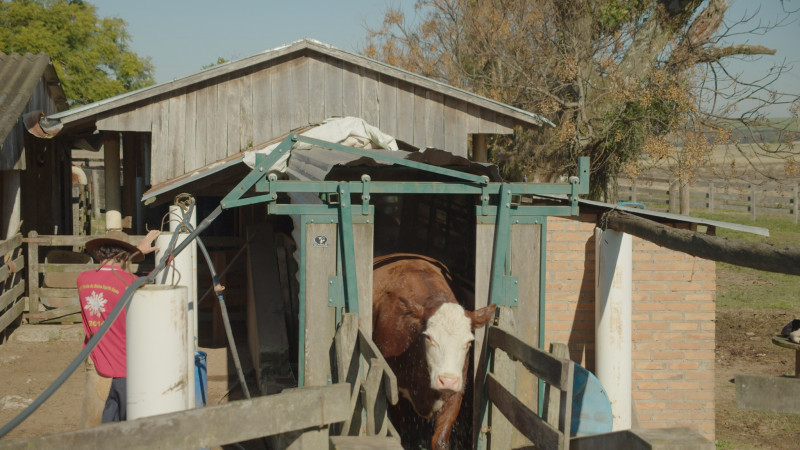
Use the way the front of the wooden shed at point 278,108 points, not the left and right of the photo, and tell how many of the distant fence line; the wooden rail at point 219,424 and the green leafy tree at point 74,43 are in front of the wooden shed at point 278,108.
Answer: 1

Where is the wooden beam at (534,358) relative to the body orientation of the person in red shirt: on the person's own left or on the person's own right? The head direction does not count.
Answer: on the person's own right

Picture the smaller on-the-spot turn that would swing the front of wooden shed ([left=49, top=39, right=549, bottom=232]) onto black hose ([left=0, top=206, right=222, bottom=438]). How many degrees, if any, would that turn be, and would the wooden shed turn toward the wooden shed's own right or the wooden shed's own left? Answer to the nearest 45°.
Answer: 0° — it already faces it

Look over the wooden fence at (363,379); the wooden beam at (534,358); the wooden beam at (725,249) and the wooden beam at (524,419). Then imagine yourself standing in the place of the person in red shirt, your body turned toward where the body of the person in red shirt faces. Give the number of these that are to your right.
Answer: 4

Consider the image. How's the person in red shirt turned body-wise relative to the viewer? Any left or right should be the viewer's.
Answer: facing away from the viewer and to the right of the viewer

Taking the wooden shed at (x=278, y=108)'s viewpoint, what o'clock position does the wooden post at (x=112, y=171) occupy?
The wooden post is roughly at 4 o'clock from the wooden shed.

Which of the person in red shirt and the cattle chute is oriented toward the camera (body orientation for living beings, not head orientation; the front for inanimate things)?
the cattle chute

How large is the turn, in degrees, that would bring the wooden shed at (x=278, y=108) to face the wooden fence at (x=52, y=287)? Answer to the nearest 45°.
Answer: approximately 90° to its right

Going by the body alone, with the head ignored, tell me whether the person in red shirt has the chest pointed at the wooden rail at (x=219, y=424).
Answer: no

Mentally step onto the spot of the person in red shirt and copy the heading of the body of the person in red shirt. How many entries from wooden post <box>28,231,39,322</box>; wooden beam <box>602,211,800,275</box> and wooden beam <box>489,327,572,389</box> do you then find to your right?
2

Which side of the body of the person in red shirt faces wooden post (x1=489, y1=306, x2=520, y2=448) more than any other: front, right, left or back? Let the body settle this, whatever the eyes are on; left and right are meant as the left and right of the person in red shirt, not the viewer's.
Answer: right

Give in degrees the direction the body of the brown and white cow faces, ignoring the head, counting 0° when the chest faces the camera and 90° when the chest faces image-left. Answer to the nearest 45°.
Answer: approximately 315°

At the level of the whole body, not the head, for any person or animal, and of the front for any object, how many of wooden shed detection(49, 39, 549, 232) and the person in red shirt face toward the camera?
1

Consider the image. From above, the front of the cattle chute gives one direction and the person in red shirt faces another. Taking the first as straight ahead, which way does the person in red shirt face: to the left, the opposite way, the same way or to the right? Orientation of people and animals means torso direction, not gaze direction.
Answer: the opposite way

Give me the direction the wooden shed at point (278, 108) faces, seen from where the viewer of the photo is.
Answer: facing the viewer

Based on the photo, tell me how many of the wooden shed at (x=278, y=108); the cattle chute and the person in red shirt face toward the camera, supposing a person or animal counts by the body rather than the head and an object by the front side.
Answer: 2

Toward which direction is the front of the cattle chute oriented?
toward the camera

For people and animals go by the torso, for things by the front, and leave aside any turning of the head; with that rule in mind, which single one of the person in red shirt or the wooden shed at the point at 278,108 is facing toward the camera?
the wooden shed

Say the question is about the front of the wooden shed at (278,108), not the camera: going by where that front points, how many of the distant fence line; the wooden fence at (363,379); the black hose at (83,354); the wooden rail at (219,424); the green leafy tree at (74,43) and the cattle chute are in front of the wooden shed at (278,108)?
4

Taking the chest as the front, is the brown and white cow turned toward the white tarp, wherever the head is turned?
no

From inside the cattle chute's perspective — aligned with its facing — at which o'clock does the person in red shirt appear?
The person in red shirt is roughly at 3 o'clock from the cattle chute.
